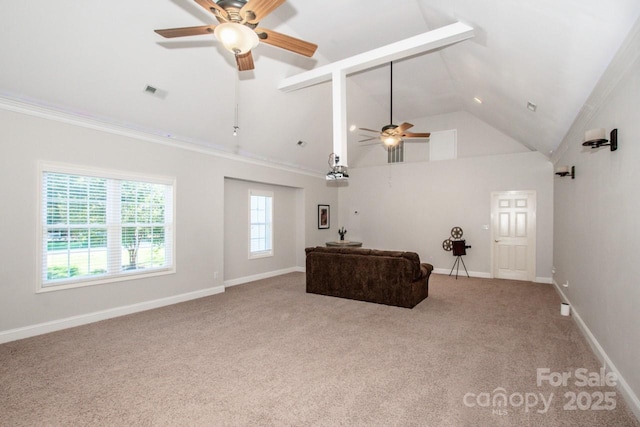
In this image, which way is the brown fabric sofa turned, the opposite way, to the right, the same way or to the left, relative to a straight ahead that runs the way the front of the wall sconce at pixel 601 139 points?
to the right

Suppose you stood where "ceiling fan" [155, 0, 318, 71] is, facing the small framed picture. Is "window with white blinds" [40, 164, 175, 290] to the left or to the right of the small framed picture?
left

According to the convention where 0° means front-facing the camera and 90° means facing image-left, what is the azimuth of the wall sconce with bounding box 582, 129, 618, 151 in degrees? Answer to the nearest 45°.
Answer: approximately 90°

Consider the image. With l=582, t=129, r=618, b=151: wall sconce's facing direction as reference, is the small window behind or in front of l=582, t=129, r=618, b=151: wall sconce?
in front

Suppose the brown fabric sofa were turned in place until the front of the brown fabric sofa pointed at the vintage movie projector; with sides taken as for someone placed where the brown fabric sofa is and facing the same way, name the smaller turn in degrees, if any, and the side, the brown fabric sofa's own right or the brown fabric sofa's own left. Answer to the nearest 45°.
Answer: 0° — it already faces it

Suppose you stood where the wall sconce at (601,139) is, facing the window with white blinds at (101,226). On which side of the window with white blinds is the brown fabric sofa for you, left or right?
right

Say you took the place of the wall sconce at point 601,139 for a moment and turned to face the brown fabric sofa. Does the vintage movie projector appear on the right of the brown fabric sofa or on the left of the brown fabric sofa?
right

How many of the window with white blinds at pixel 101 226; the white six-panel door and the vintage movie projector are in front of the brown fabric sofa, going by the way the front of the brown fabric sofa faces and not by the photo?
2

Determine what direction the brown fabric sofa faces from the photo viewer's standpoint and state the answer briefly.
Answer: facing away from the viewer and to the right of the viewer

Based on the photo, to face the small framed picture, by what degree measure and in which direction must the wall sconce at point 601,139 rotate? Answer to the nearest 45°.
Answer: approximately 45° to its right
